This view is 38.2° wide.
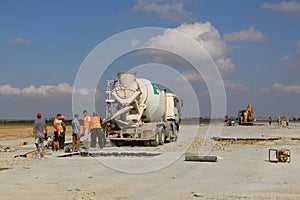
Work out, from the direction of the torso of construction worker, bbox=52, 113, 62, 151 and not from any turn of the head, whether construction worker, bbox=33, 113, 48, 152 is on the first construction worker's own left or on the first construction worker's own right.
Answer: on the first construction worker's own right

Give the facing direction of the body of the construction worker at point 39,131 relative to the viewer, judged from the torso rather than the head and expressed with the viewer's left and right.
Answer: facing away from the viewer

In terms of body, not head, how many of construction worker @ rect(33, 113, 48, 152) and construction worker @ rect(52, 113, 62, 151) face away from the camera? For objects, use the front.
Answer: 1

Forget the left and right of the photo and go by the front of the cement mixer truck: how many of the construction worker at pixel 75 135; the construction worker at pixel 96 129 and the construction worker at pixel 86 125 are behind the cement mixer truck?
3

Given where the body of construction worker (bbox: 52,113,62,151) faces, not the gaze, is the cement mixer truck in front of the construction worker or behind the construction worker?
in front

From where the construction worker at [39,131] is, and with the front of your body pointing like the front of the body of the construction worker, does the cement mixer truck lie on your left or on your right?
on your right

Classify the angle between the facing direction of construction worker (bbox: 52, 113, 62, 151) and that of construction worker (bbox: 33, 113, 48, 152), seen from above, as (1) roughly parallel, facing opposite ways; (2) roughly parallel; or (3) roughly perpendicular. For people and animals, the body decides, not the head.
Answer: roughly perpendicular

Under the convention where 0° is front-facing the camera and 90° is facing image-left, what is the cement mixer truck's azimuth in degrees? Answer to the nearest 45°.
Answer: approximately 225°

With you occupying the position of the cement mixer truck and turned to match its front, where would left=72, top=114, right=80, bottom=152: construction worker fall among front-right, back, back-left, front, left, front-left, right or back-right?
back

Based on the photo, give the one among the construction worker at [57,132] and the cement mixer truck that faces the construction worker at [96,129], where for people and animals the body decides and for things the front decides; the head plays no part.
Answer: the construction worker at [57,132]

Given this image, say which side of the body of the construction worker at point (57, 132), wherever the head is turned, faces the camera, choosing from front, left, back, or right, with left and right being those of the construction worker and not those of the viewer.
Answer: right

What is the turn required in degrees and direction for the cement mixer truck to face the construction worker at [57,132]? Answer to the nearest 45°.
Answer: approximately 180°
